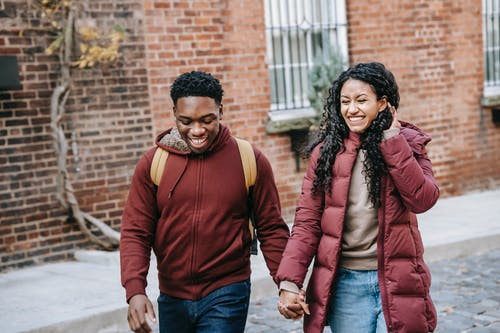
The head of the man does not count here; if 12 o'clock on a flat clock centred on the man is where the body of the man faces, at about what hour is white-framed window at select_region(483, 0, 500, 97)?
The white-framed window is roughly at 7 o'clock from the man.

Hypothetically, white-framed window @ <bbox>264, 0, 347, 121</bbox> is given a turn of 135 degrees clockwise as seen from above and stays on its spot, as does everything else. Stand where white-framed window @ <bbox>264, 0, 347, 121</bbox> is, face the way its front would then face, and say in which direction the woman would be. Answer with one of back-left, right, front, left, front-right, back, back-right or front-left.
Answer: back-left

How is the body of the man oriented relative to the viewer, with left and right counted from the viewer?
facing the viewer

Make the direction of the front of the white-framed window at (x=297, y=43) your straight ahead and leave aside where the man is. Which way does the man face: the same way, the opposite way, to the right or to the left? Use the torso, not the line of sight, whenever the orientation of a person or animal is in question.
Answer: the same way

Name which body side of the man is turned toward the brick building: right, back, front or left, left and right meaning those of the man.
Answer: back

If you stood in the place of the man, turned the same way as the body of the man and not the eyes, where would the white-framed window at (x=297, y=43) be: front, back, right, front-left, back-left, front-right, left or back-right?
back

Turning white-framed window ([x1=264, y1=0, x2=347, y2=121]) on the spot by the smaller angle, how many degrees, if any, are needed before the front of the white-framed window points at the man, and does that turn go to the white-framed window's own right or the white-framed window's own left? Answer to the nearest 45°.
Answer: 0° — it already faces them

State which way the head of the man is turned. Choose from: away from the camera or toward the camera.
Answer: toward the camera

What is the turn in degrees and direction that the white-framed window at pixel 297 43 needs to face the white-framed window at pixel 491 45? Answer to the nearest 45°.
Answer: approximately 135° to its left
